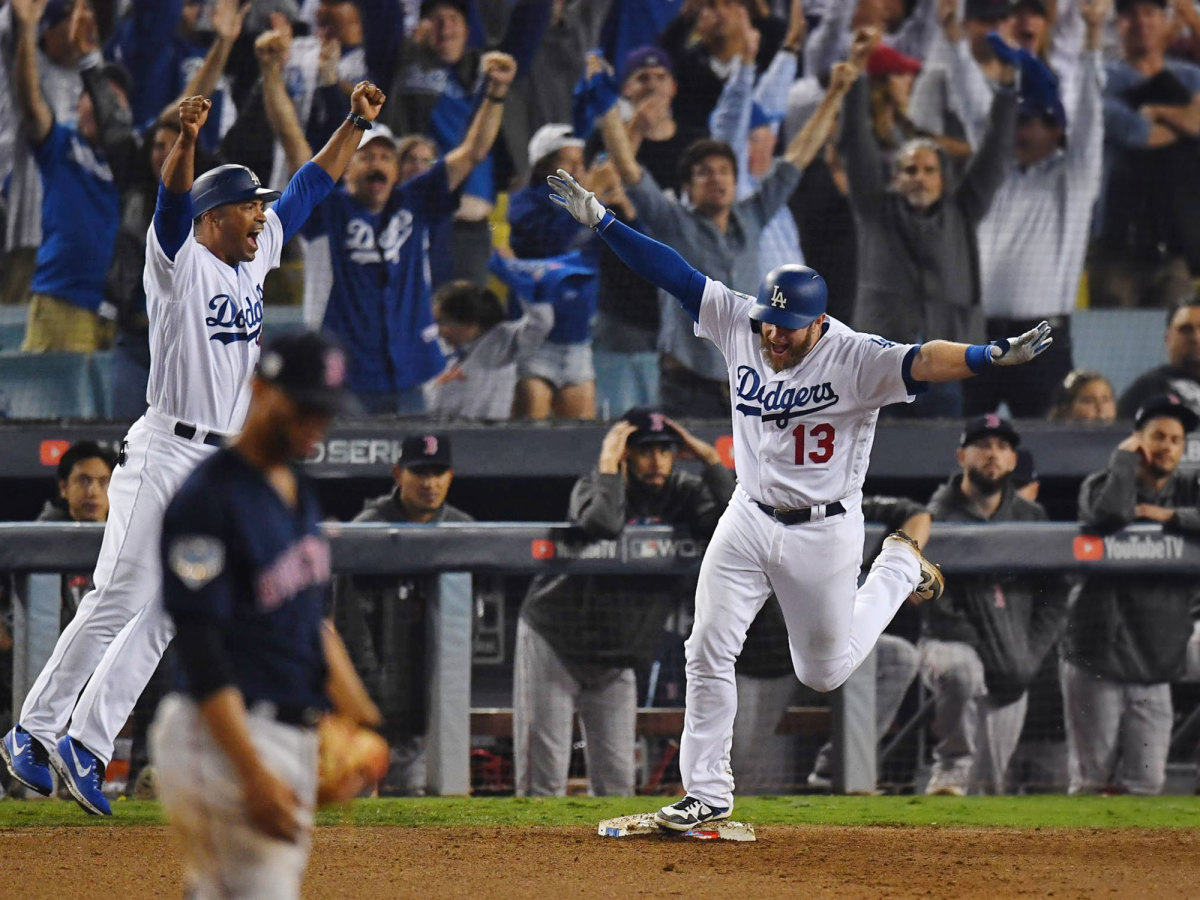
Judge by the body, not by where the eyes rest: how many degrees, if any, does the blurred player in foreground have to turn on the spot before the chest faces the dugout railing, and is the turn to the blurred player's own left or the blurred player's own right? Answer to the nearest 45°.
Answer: approximately 135° to the blurred player's own left

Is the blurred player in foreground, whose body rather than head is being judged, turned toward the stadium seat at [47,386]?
no

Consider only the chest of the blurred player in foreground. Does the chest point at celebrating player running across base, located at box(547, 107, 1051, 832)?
no

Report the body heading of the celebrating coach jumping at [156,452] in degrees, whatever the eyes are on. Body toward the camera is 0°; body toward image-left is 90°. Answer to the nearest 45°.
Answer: approximately 315°

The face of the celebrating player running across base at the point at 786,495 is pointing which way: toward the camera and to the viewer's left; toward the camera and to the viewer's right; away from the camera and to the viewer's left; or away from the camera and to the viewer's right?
toward the camera and to the viewer's left

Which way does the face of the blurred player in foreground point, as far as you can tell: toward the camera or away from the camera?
toward the camera
